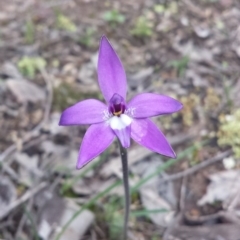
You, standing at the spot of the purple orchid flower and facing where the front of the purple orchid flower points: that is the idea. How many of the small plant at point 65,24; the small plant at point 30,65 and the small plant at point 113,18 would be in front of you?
0

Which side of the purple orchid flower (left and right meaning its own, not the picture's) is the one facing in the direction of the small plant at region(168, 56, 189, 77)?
back

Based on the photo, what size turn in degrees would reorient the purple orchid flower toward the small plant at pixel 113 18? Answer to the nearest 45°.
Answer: approximately 180°

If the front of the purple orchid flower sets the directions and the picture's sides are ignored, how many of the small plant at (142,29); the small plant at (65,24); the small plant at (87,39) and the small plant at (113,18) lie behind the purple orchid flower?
4

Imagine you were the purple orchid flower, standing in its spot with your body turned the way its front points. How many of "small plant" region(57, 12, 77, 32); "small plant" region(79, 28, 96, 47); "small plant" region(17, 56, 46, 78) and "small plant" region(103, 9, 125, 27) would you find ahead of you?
0

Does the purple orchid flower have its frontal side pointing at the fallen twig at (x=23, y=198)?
no

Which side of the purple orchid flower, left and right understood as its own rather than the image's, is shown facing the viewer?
front

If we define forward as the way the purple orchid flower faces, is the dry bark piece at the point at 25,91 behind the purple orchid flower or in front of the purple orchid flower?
behind

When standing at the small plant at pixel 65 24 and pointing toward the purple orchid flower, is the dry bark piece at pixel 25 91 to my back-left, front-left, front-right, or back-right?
front-right

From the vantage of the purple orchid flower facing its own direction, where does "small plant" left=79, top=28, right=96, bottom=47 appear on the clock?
The small plant is roughly at 6 o'clock from the purple orchid flower.

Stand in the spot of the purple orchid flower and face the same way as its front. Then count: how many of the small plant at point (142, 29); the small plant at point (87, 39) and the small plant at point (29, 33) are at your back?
3

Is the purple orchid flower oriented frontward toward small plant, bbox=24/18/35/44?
no

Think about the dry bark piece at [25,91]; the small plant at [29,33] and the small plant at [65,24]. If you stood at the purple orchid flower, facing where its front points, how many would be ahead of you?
0

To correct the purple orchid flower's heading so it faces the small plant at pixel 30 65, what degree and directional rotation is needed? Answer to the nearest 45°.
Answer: approximately 180°

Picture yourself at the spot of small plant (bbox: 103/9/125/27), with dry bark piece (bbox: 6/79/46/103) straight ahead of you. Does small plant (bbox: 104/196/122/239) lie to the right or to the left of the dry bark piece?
left

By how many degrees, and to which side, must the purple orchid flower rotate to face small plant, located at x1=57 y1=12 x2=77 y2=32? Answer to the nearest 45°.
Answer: approximately 180°
